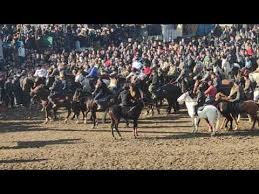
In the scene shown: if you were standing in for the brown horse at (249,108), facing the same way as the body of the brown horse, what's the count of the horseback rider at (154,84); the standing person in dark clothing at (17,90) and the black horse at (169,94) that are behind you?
0

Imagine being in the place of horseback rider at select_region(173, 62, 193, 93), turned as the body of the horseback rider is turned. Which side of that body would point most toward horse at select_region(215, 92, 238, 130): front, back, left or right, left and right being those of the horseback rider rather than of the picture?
left

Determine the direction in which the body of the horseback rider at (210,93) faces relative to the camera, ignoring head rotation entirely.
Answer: to the viewer's left

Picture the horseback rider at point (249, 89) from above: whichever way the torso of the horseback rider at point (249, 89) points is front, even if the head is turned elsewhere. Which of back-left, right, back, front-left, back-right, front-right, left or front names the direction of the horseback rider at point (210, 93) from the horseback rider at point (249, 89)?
front-left

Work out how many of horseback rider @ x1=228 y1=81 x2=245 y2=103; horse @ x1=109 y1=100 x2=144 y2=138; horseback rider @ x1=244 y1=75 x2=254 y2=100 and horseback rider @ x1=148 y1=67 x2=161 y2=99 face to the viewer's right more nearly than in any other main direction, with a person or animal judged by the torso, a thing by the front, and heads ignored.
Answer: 1

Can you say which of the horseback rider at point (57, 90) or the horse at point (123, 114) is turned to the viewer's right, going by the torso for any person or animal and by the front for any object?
the horse

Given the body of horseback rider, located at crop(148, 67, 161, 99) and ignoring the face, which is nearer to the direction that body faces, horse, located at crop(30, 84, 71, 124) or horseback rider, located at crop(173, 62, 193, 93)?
the horse

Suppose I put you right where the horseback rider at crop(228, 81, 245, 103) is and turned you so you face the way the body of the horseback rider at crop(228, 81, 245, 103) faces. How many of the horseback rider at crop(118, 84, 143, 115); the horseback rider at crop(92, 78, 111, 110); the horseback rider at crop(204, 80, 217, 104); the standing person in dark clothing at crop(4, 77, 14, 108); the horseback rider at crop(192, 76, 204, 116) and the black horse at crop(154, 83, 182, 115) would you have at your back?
0

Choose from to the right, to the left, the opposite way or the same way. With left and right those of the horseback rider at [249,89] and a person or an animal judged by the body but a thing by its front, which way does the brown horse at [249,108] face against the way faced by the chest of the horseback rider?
the same way

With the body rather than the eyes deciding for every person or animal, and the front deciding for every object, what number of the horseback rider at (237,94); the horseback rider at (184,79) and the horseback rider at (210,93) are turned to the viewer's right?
0

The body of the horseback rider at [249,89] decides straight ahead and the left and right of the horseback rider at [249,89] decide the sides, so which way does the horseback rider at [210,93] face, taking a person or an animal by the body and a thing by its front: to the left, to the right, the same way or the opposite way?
the same way

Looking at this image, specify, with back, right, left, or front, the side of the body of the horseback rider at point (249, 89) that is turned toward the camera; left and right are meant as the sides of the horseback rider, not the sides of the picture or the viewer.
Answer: left
